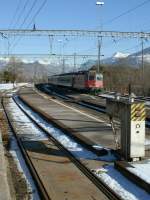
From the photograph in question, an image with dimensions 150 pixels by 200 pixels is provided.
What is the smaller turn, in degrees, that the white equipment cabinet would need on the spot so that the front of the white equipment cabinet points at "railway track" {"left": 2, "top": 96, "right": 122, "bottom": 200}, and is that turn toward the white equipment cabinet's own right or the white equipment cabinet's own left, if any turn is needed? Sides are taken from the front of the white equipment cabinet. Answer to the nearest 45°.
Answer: approximately 90° to the white equipment cabinet's own right

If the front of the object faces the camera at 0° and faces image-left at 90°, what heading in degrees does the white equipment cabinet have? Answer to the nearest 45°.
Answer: approximately 315°
